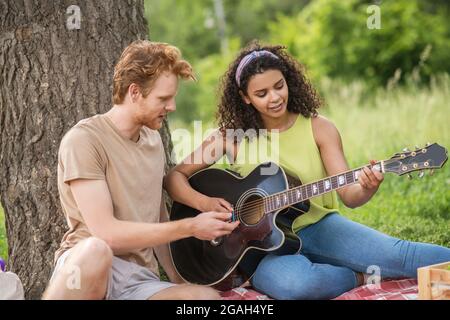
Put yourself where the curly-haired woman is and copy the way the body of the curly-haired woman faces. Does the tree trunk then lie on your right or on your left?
on your right

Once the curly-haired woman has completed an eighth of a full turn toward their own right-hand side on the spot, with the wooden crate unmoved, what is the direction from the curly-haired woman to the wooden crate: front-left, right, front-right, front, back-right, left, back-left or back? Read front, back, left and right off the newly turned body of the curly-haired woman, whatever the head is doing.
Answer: left

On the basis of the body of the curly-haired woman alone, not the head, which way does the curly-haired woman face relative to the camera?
toward the camera

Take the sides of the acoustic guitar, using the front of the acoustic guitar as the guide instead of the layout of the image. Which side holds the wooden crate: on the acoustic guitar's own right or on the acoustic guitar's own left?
on the acoustic guitar's own left

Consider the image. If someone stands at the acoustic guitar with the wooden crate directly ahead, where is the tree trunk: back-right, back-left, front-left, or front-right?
back-right
